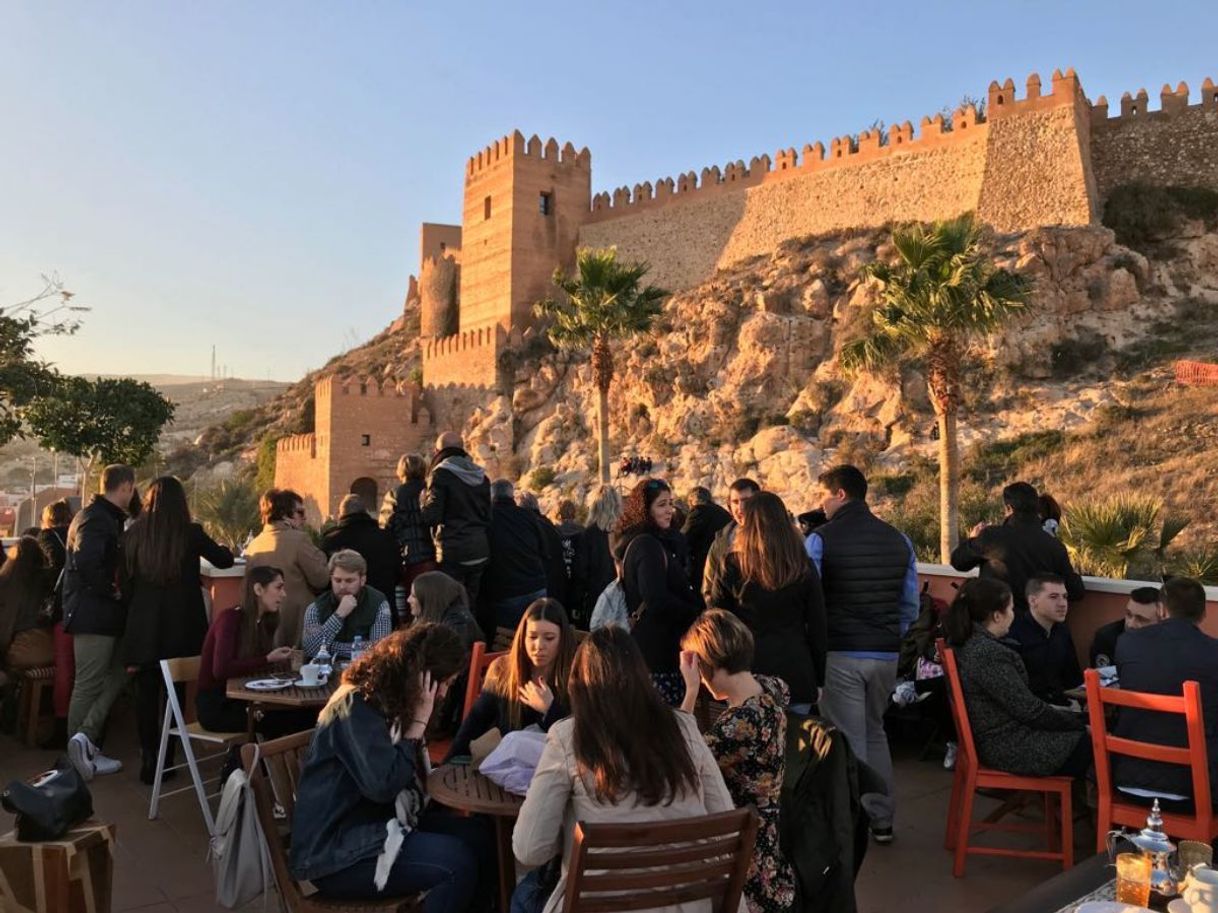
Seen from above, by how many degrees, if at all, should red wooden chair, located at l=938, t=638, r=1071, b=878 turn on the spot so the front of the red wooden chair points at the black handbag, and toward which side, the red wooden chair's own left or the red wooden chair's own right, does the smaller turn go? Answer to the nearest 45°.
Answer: approximately 135° to the red wooden chair's own right

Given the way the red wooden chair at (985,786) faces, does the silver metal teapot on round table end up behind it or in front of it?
behind

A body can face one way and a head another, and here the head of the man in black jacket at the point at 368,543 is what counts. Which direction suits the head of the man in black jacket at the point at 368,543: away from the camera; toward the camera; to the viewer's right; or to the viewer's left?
away from the camera

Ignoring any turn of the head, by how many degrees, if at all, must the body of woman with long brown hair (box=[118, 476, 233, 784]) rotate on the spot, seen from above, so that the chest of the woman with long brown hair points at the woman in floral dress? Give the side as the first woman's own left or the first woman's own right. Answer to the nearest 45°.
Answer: approximately 135° to the first woman's own right

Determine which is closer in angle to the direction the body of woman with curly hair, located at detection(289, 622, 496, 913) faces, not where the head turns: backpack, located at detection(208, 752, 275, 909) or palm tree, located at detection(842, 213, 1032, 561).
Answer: the palm tree

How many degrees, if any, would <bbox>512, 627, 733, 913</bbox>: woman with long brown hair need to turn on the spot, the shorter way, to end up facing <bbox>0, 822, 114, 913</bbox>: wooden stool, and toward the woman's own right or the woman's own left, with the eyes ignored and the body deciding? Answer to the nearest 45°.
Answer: approximately 90° to the woman's own left

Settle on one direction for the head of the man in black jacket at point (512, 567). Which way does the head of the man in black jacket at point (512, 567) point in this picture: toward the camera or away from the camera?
away from the camera

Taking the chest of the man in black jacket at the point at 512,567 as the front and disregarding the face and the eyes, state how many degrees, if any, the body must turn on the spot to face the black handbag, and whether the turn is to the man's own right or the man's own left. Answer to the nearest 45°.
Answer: approximately 135° to the man's own left

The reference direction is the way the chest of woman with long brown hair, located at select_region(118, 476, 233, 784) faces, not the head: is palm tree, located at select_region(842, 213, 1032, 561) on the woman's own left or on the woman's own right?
on the woman's own right

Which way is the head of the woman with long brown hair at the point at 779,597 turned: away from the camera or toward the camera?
away from the camera

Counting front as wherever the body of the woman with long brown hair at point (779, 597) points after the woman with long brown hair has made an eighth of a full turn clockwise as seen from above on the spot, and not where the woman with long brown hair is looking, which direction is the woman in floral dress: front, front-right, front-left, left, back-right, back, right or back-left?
back-right

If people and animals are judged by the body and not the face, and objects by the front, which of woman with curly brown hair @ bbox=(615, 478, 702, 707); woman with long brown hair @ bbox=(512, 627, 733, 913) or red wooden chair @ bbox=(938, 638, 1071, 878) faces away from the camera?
woman with long brown hair @ bbox=(512, 627, 733, 913)

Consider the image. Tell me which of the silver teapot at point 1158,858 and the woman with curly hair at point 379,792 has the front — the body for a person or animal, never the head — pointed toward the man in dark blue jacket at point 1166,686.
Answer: the woman with curly hair
